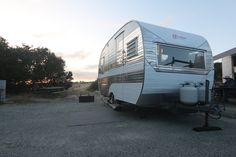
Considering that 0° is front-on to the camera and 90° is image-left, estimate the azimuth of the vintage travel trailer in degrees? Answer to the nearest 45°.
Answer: approximately 315°

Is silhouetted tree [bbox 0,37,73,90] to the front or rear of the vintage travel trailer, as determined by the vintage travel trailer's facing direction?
to the rear
